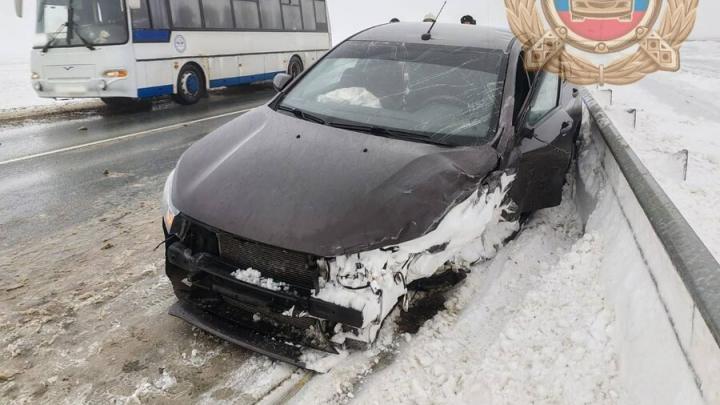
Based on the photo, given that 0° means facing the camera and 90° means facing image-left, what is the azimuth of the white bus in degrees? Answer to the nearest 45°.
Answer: approximately 45°

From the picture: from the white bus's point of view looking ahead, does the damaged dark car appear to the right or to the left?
on its left

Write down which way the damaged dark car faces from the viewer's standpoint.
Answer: facing the viewer and to the left of the viewer

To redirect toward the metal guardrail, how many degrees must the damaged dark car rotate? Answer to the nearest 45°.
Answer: approximately 90° to its left

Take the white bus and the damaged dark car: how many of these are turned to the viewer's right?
0
